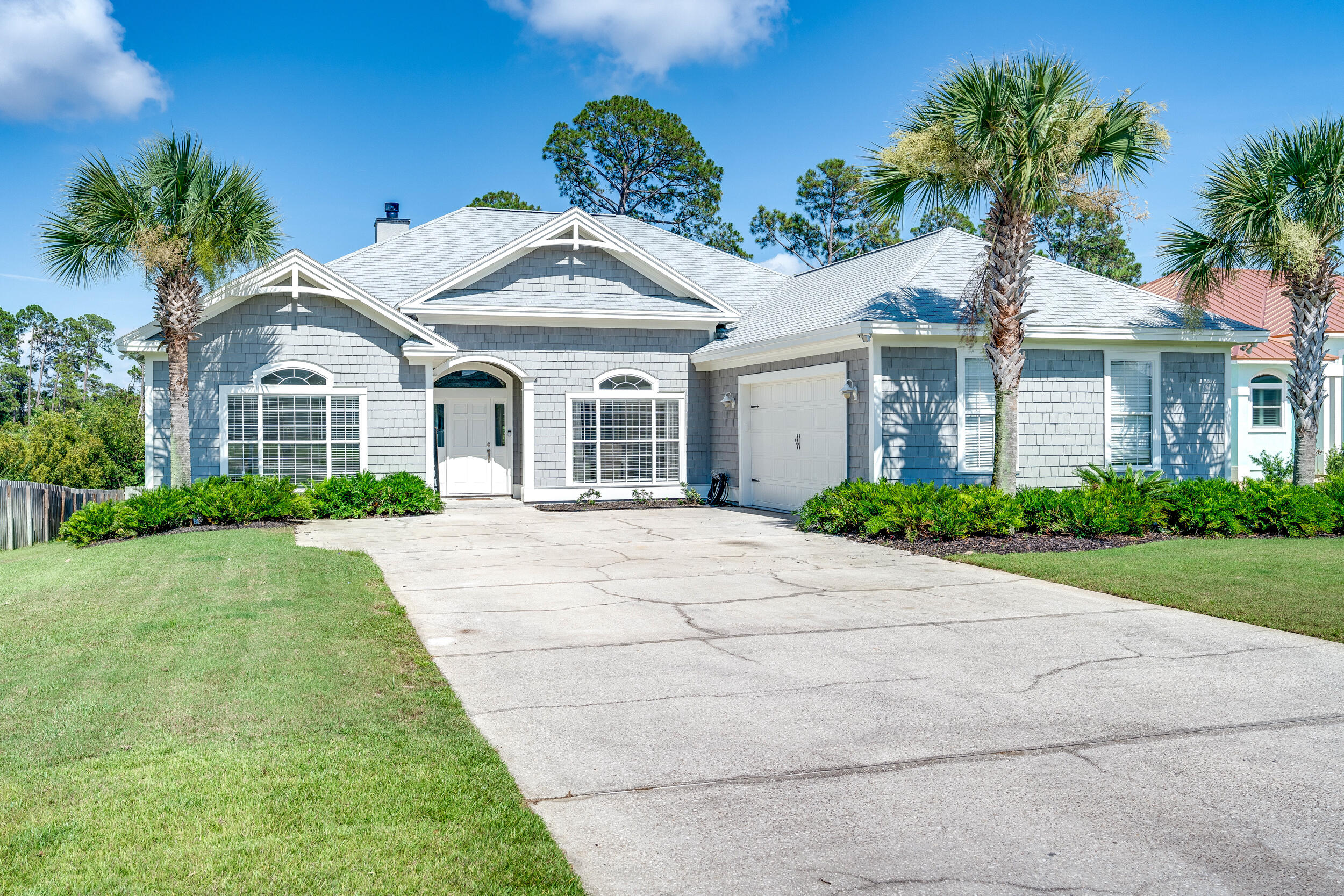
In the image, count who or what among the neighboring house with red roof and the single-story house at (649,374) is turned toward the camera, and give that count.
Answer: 2

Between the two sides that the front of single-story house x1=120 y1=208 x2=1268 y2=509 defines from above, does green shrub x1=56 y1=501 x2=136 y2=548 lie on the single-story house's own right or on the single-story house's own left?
on the single-story house's own right

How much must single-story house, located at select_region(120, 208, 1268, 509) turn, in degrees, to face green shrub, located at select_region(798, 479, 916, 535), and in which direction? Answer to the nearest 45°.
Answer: approximately 45° to its left

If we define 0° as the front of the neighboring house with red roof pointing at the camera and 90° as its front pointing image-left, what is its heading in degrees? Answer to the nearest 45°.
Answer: approximately 0°

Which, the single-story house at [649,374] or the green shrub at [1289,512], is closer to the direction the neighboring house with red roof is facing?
the green shrub

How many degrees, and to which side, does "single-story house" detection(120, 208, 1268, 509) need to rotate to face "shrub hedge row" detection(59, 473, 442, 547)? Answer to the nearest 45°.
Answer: approximately 90° to its right

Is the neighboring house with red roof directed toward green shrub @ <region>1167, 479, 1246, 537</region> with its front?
yes

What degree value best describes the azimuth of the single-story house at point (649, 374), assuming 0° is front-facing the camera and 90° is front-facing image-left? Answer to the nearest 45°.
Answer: approximately 0°

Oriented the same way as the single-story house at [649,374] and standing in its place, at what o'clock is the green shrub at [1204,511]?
The green shrub is roughly at 10 o'clock from the single-story house.
